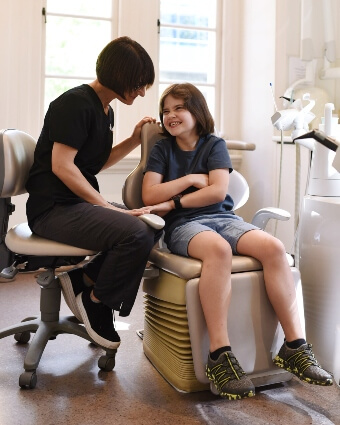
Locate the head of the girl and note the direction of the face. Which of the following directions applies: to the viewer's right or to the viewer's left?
to the viewer's left

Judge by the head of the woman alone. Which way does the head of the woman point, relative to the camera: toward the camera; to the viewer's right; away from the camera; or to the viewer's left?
to the viewer's right

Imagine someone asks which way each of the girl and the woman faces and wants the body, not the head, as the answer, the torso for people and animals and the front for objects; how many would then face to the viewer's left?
0

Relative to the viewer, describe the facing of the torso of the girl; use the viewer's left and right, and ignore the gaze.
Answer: facing the viewer and to the right of the viewer

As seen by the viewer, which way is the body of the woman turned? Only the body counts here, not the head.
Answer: to the viewer's right

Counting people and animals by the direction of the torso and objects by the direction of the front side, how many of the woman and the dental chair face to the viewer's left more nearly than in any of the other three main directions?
0
